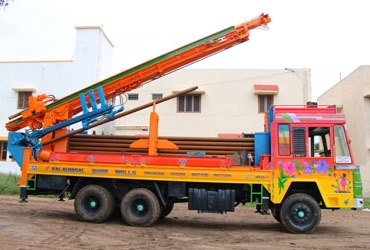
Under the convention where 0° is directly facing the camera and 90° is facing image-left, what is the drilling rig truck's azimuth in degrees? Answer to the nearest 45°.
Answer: approximately 270°
